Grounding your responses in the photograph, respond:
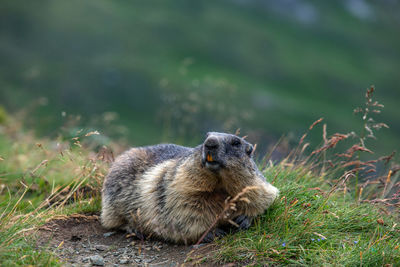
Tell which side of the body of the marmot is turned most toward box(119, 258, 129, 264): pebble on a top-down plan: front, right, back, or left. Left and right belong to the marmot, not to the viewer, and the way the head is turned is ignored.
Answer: right

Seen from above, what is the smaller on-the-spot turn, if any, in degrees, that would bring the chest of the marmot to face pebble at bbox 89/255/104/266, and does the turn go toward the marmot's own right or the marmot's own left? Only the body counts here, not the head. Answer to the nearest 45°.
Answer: approximately 90° to the marmot's own right

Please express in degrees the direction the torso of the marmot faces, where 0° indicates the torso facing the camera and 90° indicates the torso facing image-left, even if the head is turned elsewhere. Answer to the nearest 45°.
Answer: approximately 315°
